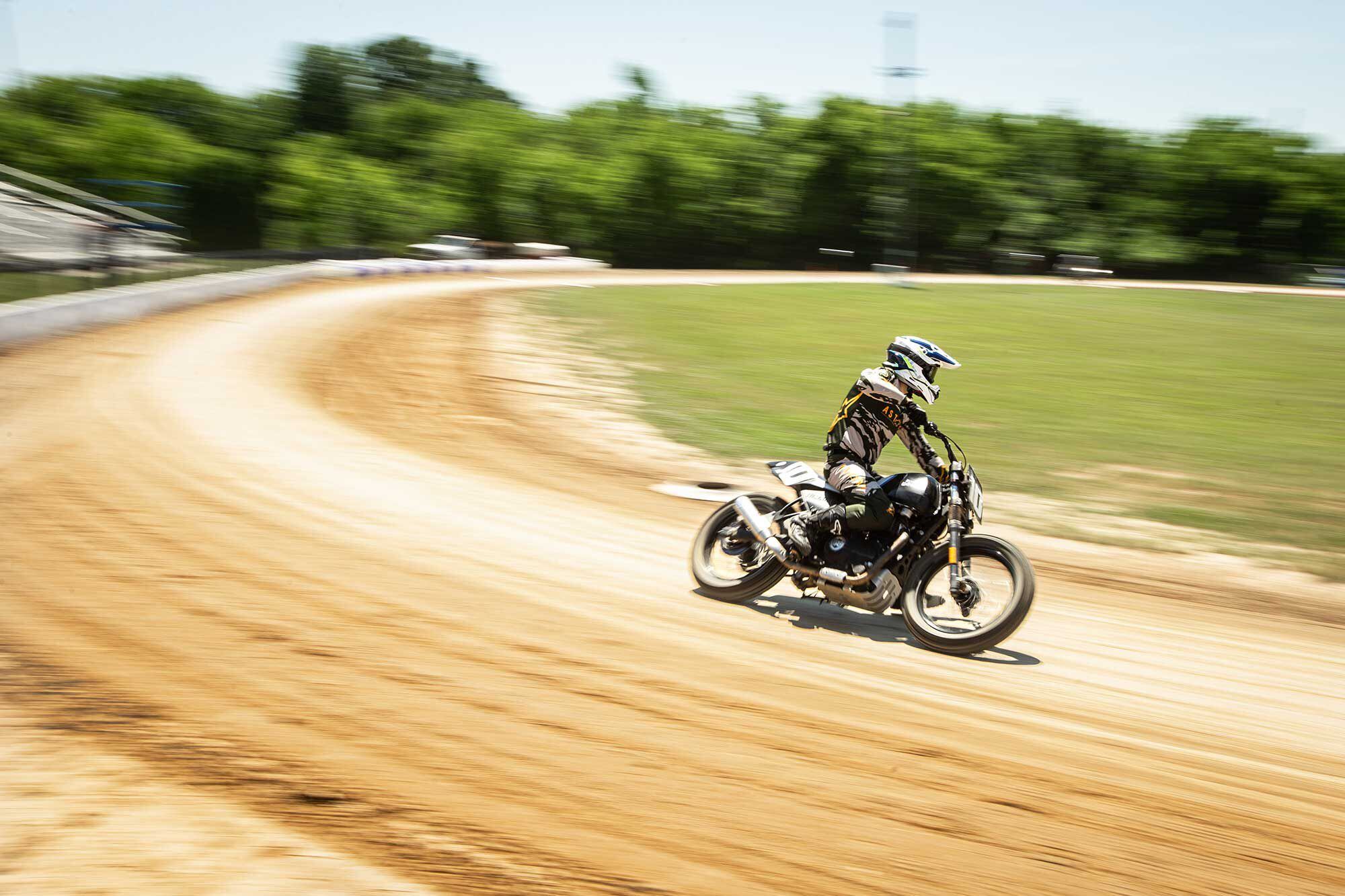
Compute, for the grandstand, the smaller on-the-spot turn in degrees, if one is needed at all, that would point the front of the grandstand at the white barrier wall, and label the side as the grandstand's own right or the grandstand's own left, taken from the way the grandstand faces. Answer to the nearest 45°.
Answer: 0° — it already faces it

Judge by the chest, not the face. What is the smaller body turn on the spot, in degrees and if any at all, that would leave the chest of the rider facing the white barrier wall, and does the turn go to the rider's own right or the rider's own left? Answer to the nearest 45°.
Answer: approximately 135° to the rider's own left

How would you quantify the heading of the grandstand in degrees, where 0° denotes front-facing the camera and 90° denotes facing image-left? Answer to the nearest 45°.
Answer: approximately 315°

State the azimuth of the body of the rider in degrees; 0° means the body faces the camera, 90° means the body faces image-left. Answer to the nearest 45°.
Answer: approximately 270°

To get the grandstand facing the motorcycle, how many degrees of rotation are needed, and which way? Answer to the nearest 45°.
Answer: approximately 45° to its right

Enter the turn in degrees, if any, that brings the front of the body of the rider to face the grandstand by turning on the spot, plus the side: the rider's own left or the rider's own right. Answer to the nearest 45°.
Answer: approximately 135° to the rider's own left
